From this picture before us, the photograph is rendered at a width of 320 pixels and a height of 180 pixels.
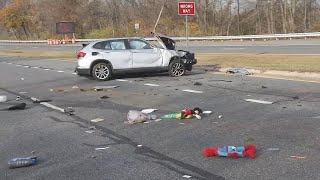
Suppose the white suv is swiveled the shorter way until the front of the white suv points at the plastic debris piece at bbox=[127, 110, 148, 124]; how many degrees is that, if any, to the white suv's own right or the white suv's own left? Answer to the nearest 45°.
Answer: approximately 90° to the white suv's own right

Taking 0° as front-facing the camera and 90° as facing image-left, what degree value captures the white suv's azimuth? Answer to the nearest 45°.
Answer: approximately 270°

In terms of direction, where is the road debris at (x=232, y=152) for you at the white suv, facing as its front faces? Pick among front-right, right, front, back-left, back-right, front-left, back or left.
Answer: right

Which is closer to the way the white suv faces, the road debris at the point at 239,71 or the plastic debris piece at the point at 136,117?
the road debris

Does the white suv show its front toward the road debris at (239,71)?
yes

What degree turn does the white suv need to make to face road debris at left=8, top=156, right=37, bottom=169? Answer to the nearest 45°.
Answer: approximately 90° to its right
